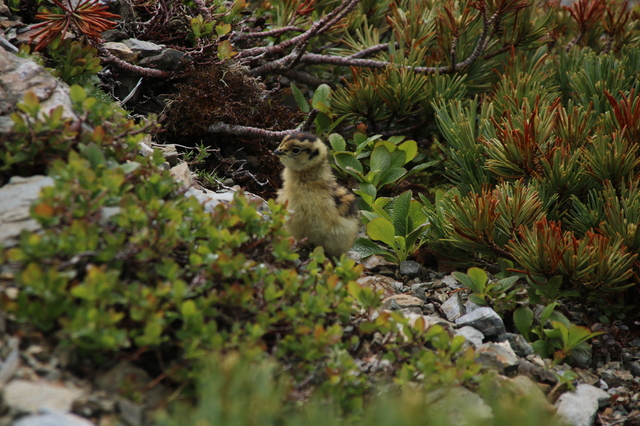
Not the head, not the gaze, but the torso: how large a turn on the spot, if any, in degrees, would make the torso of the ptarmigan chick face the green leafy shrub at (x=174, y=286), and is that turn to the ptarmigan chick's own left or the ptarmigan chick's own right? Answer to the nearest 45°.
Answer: approximately 45° to the ptarmigan chick's own left

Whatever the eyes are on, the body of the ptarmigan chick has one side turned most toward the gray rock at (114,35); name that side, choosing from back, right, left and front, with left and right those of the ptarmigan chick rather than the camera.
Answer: right

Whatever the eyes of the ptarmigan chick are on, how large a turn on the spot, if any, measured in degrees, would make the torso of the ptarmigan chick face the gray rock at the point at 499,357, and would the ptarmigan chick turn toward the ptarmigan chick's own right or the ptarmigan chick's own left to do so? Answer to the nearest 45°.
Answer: approximately 90° to the ptarmigan chick's own left

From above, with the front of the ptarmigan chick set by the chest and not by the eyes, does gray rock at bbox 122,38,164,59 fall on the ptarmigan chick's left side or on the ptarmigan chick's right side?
on the ptarmigan chick's right side

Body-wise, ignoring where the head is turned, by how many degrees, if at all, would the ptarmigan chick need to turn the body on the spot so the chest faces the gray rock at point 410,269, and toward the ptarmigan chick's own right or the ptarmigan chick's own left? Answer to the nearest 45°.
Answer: approximately 135° to the ptarmigan chick's own left

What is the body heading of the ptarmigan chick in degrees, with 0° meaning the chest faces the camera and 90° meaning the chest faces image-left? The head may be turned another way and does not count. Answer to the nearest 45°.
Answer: approximately 45°

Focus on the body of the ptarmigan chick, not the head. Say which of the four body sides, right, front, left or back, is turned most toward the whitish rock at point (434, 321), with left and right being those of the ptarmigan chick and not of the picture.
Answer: left

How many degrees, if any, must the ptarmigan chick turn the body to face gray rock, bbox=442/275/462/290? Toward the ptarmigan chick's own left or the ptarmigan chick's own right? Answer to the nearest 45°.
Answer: approximately 135° to the ptarmigan chick's own left

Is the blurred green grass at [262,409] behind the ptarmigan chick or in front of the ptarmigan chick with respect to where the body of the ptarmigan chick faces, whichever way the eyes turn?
in front

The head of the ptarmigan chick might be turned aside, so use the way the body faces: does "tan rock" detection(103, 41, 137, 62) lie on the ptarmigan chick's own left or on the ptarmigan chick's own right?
on the ptarmigan chick's own right

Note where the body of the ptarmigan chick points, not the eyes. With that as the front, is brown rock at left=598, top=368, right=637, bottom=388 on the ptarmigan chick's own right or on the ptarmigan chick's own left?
on the ptarmigan chick's own left
